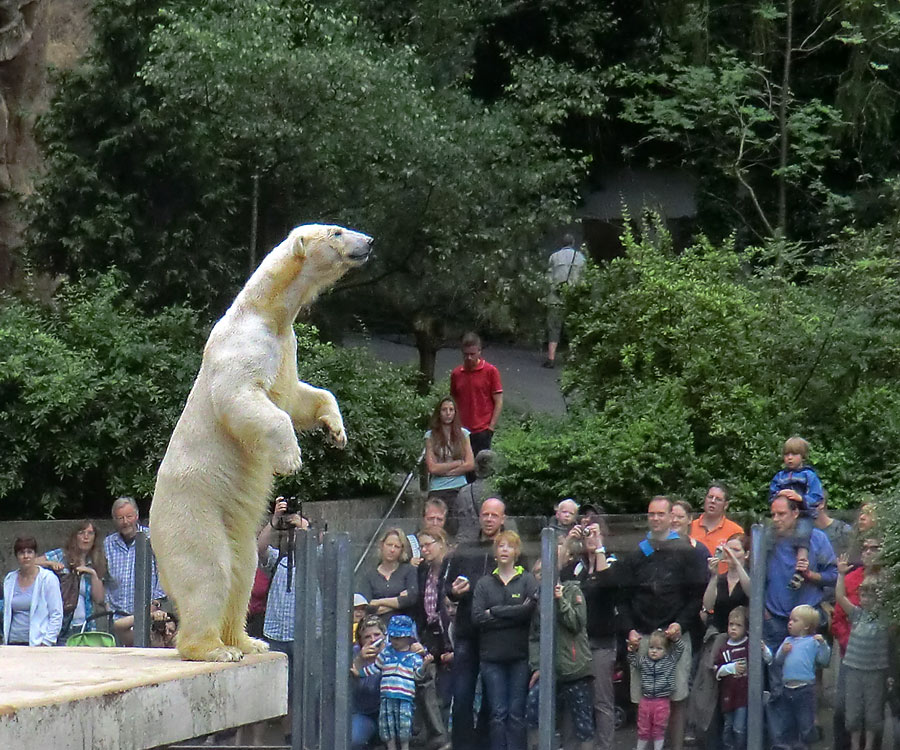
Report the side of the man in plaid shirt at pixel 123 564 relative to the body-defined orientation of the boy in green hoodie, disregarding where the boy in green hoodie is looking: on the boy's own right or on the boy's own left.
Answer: on the boy's own right

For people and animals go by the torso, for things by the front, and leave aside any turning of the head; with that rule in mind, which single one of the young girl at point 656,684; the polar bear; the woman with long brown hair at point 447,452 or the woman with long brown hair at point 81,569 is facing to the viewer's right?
the polar bear

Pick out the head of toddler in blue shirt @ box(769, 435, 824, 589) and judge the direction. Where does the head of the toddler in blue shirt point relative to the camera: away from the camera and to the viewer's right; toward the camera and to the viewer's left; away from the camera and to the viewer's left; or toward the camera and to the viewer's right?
toward the camera and to the viewer's left

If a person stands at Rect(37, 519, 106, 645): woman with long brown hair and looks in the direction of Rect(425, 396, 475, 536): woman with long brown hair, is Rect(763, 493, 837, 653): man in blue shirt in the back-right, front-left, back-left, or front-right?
front-right

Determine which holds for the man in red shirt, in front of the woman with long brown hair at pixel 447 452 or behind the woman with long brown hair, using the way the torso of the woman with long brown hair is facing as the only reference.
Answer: behind

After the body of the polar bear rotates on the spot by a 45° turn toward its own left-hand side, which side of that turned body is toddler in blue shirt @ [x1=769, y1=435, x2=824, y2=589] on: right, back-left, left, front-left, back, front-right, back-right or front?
front

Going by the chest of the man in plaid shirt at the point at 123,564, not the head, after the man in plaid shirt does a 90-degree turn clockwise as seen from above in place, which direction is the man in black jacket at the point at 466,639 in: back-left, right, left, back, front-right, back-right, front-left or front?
back-left

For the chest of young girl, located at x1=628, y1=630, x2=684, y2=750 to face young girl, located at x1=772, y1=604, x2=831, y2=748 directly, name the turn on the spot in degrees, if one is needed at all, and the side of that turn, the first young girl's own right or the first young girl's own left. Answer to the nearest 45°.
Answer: approximately 90° to the first young girl's own left

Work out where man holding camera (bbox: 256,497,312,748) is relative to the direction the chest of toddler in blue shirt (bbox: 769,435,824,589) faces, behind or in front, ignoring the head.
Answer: in front

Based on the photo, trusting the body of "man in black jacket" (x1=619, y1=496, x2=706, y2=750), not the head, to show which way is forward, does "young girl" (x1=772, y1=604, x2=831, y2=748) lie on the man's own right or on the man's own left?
on the man's own left

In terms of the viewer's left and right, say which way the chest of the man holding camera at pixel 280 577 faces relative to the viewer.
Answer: facing the viewer

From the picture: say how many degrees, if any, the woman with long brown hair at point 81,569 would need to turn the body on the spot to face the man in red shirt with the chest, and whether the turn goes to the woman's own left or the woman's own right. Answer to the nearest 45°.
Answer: approximately 135° to the woman's own left

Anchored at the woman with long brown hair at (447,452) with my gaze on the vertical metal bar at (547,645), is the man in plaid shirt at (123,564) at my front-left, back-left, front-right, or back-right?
front-right

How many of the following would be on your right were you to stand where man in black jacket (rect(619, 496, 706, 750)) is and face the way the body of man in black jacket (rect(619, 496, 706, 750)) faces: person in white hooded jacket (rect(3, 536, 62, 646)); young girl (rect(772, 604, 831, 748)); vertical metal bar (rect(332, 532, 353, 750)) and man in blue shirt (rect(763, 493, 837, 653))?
2

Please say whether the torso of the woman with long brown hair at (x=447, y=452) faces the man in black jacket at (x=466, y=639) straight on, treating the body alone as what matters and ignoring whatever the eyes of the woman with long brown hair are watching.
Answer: yes

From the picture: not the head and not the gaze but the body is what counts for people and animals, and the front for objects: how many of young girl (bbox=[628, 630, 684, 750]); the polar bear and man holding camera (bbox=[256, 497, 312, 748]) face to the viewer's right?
1

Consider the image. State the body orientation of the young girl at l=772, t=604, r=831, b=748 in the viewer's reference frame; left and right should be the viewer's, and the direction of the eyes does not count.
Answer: facing the viewer and to the left of the viewer
